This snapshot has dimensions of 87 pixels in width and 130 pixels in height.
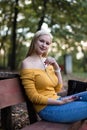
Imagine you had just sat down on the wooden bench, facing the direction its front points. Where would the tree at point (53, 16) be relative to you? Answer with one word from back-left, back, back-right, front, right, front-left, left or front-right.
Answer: back-left

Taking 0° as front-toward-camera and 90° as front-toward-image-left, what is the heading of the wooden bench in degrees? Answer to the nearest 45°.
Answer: approximately 315°

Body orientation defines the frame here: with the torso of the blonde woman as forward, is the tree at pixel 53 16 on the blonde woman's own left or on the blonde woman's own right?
on the blonde woman's own left
